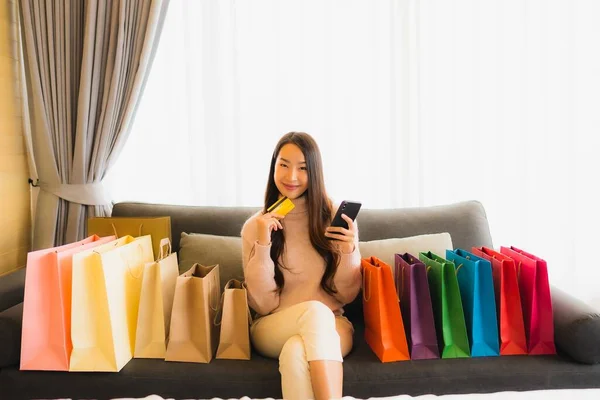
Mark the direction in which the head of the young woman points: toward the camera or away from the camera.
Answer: toward the camera

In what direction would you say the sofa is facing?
toward the camera

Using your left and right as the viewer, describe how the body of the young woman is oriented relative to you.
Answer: facing the viewer

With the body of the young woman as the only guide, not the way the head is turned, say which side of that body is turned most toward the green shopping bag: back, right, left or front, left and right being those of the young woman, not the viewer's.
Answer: left

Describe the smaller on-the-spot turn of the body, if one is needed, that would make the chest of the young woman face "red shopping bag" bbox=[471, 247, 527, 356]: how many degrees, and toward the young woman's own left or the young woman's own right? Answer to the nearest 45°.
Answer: approximately 90° to the young woman's own left

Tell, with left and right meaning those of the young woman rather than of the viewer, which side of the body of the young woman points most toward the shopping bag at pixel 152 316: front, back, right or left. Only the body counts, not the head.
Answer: right
